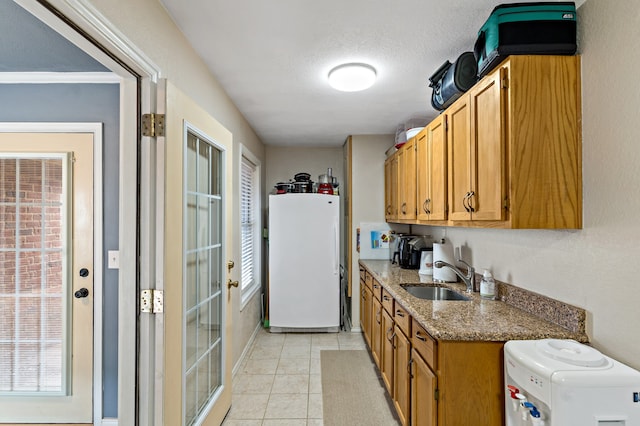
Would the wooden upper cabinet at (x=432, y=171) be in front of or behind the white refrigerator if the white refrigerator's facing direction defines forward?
in front

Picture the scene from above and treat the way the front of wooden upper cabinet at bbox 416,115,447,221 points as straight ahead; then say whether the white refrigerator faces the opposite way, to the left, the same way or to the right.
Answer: to the left

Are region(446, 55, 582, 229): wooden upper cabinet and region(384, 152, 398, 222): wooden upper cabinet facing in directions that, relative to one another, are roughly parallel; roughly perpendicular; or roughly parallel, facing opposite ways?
roughly parallel

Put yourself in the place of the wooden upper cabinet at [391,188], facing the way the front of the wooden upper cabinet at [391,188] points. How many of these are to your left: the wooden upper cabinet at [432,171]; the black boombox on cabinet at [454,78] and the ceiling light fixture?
3

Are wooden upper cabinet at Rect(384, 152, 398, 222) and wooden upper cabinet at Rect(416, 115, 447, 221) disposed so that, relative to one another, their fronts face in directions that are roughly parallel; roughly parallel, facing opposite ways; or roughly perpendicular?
roughly parallel

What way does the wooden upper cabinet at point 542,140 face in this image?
to the viewer's left

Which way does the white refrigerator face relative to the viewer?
toward the camera

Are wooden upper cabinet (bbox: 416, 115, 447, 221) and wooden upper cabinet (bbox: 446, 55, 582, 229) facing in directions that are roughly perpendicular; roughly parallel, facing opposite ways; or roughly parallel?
roughly parallel

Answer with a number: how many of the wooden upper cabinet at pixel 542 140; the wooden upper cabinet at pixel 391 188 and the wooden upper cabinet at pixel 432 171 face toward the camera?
0

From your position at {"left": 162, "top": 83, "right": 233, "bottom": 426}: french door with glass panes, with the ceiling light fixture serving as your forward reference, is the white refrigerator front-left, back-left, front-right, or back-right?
front-left

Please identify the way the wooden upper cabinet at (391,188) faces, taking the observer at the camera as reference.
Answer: facing to the left of the viewer

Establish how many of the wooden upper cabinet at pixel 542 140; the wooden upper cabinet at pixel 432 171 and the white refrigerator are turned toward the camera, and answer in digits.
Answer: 1

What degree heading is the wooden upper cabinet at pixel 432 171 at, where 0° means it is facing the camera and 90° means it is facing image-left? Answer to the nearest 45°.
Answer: approximately 90°

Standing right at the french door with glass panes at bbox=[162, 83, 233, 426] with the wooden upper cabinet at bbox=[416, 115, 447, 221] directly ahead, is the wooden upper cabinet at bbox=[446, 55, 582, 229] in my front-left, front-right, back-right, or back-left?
front-right
